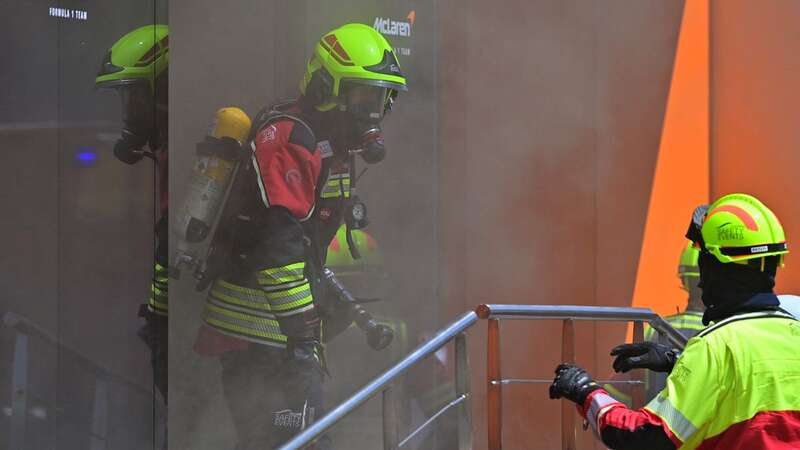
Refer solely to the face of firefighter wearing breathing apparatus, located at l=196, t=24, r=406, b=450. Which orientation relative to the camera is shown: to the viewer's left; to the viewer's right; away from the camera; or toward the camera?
to the viewer's right

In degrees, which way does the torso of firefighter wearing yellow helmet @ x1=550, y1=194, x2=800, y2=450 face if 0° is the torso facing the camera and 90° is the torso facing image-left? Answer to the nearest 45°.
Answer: approximately 135°

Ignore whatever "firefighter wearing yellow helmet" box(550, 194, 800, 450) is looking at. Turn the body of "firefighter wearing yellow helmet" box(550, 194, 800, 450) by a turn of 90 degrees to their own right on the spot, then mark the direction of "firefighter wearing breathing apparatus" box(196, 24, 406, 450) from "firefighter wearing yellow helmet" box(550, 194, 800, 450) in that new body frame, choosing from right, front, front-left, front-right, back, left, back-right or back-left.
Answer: left

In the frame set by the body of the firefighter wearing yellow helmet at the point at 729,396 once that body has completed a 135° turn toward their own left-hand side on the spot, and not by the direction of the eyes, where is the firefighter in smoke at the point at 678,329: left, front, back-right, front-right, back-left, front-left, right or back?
back

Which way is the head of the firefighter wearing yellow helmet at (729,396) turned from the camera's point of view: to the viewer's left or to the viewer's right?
to the viewer's left
